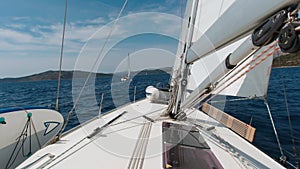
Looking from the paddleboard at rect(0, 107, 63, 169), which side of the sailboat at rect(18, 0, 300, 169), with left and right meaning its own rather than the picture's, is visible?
left

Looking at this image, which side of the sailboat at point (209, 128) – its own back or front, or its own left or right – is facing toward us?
back
